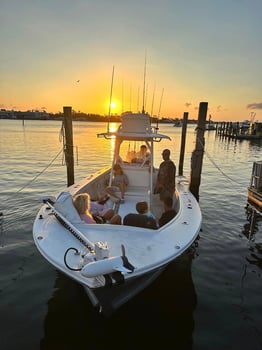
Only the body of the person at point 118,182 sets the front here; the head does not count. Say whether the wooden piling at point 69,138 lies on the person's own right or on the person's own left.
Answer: on the person's own right

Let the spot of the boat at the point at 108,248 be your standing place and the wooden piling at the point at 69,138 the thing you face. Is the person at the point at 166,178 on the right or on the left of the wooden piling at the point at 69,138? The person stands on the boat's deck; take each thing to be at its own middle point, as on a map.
right

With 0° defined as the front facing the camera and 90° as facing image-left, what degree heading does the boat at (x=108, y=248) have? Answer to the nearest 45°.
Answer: approximately 0°

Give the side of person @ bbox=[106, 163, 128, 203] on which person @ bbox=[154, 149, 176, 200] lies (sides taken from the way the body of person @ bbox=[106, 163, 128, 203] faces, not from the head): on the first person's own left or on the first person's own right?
on the first person's own left

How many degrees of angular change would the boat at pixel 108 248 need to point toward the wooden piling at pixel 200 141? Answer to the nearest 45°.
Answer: approximately 135° to its left

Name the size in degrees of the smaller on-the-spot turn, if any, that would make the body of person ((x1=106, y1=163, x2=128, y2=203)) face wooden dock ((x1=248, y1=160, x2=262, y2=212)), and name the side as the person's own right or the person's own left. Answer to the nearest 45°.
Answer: approximately 135° to the person's own left
